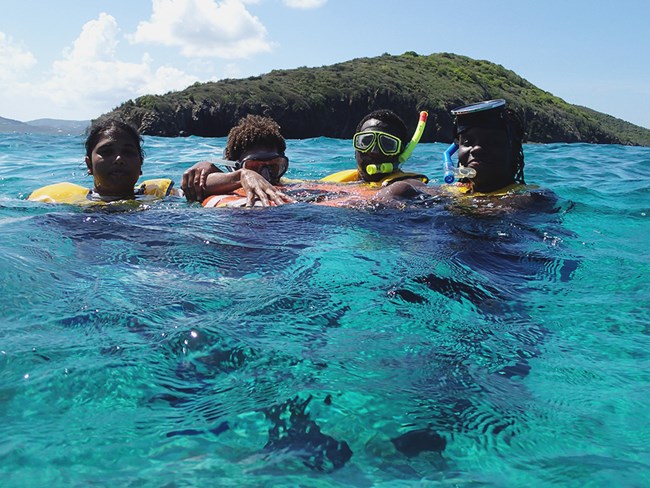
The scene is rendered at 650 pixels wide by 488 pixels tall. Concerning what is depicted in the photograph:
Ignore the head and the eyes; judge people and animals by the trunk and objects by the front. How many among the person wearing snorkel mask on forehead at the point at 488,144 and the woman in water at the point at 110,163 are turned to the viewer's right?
0

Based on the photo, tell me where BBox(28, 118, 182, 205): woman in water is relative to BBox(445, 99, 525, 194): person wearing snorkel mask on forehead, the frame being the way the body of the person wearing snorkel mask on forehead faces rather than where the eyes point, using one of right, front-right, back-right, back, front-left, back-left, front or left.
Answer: front-right

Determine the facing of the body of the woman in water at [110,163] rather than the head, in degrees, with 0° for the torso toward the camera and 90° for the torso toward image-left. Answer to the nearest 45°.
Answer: approximately 0°

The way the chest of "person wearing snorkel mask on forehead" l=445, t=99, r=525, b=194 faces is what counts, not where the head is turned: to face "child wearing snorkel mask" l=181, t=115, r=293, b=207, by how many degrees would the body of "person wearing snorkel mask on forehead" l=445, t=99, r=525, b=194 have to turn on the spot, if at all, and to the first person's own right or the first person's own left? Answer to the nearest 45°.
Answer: approximately 45° to the first person's own right

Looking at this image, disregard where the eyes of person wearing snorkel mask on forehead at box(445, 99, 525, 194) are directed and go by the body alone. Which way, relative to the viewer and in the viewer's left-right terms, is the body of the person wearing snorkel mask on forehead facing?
facing the viewer and to the left of the viewer

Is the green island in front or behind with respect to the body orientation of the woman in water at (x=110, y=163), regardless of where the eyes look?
behind

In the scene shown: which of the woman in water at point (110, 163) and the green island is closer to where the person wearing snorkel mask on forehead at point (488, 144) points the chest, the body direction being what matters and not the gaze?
the woman in water

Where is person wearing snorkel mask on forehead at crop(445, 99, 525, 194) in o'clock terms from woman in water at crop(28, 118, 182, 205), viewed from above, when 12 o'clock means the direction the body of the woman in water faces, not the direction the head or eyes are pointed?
The person wearing snorkel mask on forehead is roughly at 10 o'clock from the woman in water.

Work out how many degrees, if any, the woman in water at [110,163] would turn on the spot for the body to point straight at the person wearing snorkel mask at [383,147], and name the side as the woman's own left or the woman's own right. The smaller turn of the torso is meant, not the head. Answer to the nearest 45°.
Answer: approximately 90° to the woman's own left

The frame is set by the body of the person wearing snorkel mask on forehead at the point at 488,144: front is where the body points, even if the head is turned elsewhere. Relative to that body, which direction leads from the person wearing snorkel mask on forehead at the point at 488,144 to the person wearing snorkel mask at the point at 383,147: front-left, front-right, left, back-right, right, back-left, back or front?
right
